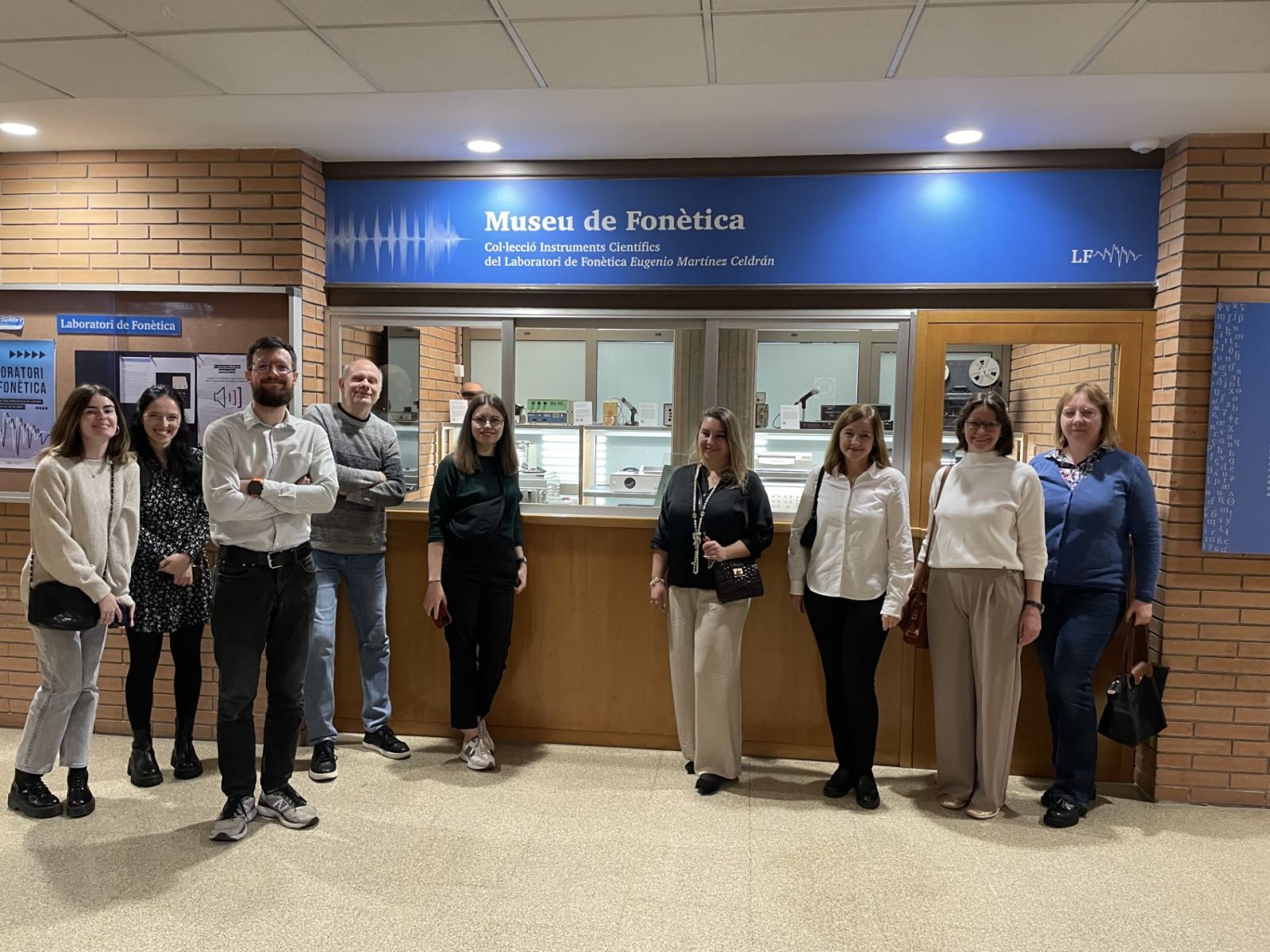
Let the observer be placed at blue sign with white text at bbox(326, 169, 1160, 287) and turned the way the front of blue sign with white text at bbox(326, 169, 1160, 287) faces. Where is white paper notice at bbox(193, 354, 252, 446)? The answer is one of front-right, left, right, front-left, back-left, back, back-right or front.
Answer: right

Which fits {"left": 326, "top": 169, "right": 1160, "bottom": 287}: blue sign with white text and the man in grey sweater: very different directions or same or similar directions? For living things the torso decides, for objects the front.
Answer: same or similar directions

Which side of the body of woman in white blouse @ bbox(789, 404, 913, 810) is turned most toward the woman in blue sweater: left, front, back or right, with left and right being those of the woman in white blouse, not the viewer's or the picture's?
left

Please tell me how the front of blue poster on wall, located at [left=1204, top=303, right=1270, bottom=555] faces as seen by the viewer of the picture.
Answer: facing the viewer

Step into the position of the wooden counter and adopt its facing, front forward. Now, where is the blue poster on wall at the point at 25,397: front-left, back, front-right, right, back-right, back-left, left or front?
right

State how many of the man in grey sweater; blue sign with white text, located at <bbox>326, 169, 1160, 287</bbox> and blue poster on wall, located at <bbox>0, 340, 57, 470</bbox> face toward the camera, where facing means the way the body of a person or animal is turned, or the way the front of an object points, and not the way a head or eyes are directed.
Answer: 3

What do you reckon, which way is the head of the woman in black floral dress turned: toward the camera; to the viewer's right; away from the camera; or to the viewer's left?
toward the camera

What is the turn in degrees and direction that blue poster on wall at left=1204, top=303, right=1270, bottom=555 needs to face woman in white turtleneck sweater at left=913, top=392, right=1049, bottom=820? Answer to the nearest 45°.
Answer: approximately 45° to its right

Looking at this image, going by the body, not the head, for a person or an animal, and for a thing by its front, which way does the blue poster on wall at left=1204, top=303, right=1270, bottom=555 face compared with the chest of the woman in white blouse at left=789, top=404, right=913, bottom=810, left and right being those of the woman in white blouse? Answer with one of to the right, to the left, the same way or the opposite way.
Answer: the same way

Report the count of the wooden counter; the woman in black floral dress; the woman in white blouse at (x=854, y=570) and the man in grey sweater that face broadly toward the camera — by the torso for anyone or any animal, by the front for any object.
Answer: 4

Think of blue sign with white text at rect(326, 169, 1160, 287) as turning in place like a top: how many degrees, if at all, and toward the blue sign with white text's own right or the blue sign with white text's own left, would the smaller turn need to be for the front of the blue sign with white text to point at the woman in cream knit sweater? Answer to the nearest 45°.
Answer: approximately 45° to the blue sign with white text's own right

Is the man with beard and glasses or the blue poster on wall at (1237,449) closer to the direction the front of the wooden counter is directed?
the man with beard and glasses

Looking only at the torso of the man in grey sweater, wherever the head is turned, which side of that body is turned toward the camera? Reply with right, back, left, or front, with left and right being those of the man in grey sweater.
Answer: front

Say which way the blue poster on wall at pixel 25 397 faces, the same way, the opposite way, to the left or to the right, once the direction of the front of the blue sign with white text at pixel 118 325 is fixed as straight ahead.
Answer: the same way

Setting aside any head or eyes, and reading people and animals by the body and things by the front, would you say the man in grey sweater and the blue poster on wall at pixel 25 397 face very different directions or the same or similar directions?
same or similar directions

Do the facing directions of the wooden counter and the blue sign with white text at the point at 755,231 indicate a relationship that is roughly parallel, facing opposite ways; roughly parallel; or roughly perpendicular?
roughly parallel

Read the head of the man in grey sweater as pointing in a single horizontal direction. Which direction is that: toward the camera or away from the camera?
toward the camera

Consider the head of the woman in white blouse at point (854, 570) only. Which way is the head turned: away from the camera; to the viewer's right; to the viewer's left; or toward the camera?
toward the camera
